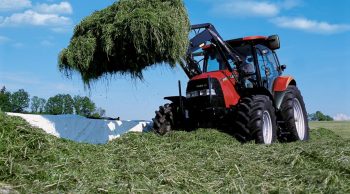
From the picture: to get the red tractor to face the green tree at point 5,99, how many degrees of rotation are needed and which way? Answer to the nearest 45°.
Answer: approximately 45° to its right

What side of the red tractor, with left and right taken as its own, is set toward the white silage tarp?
front

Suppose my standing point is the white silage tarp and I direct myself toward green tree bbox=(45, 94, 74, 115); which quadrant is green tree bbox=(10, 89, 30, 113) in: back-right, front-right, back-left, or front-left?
front-left

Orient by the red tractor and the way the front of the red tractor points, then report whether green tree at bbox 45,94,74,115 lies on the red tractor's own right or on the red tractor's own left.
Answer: on the red tractor's own right

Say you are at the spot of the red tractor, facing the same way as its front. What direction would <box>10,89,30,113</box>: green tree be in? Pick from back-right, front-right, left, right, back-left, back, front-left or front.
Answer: front-right

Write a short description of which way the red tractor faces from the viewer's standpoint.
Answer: facing the viewer and to the left of the viewer

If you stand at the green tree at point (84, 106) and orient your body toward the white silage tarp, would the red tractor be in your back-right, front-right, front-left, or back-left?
front-left
